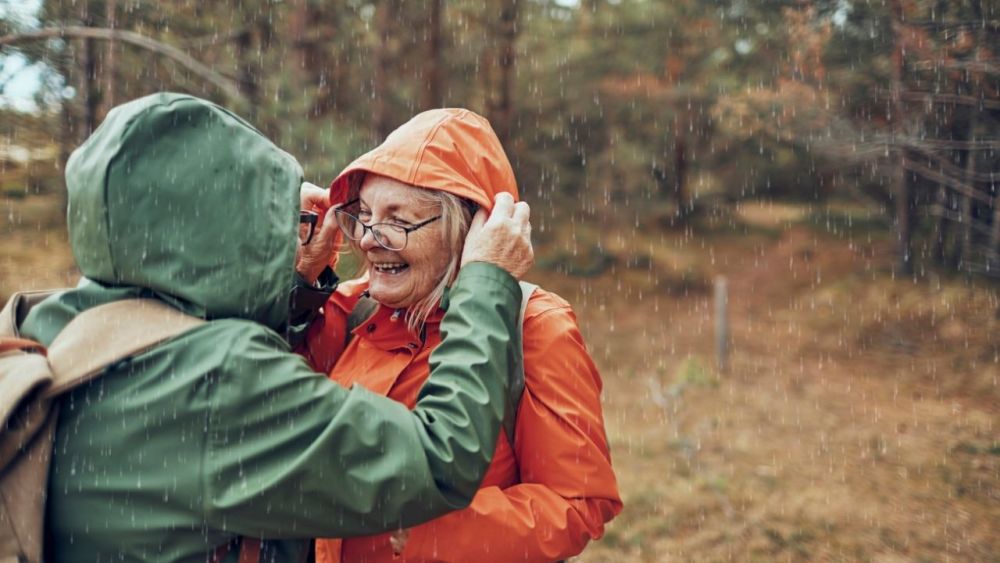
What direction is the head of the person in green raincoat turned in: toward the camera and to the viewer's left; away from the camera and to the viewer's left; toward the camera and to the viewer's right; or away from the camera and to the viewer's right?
away from the camera and to the viewer's right

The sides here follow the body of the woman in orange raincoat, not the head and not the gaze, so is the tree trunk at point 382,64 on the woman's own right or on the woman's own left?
on the woman's own right

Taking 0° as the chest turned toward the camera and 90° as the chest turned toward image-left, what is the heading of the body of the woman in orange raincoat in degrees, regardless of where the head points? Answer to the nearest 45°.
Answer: approximately 45°

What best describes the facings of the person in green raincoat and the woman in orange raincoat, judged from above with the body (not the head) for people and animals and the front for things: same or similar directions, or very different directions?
very different directions

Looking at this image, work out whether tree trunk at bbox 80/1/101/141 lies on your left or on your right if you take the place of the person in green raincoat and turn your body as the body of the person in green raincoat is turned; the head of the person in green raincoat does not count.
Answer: on your left

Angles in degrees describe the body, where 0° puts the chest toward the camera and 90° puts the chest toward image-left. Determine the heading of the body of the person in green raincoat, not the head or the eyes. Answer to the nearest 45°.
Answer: approximately 225°

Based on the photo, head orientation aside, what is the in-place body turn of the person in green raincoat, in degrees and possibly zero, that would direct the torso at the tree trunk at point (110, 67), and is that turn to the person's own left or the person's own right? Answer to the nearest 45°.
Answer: approximately 45° to the person's own left

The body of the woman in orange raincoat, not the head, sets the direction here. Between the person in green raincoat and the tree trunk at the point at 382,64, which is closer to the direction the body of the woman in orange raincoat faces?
the person in green raincoat

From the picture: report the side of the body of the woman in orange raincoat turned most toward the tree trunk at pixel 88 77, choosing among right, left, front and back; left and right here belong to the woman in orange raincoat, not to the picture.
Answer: right

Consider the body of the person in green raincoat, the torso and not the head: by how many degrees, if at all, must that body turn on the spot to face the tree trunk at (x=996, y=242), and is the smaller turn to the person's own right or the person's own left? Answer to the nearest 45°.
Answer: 0° — they already face it

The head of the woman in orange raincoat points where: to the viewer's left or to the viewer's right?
to the viewer's left
